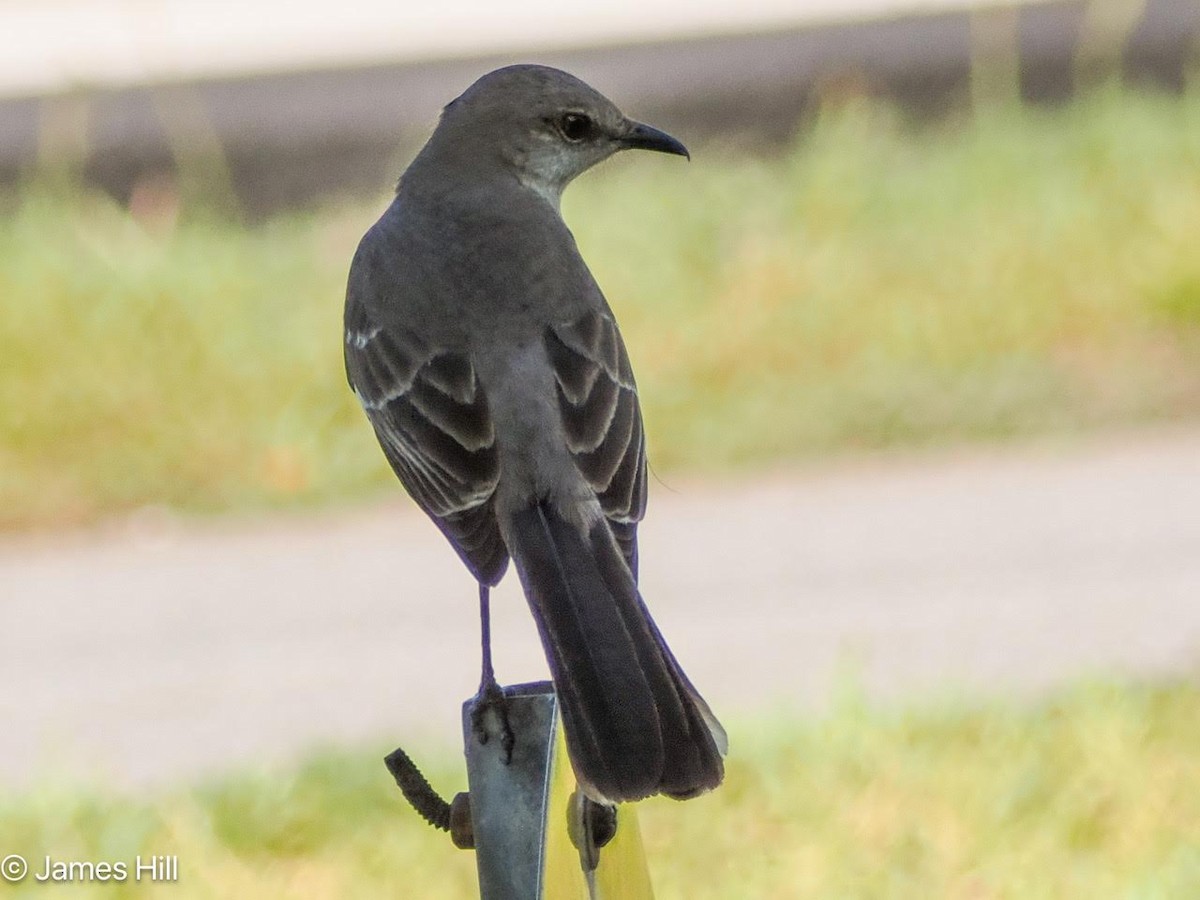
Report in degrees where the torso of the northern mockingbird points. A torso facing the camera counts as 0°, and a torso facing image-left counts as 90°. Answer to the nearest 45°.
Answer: approximately 180°
